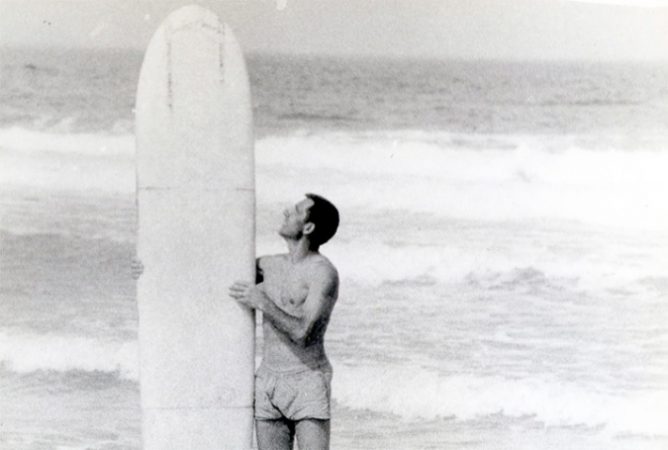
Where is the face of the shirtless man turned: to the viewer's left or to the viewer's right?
to the viewer's left

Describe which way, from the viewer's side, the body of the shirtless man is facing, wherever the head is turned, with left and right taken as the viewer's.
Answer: facing the viewer and to the left of the viewer
